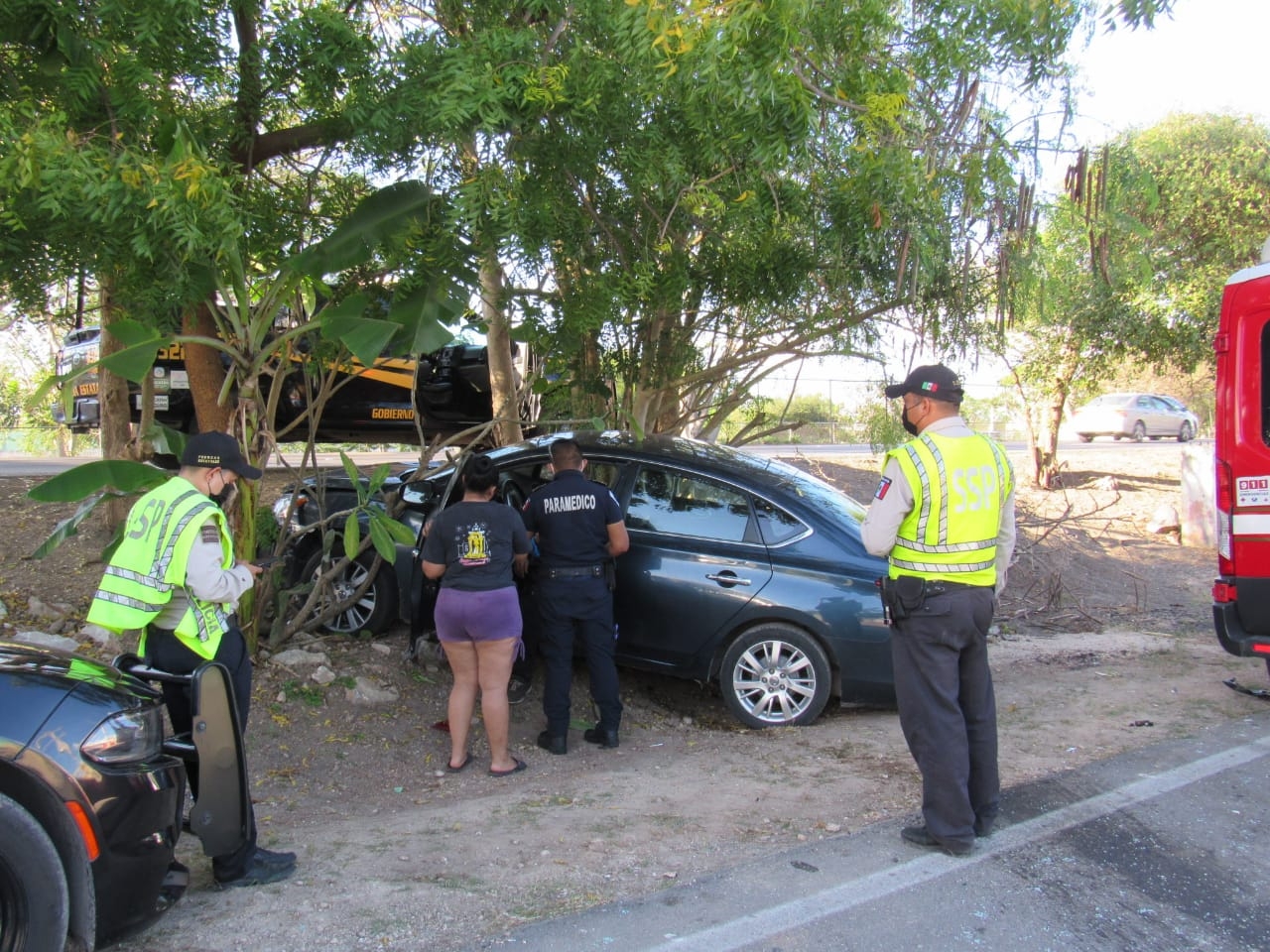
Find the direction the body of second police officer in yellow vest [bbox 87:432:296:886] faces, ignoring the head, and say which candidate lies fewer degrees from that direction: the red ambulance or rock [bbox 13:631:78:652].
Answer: the red ambulance

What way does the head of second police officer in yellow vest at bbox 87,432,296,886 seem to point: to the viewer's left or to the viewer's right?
to the viewer's right

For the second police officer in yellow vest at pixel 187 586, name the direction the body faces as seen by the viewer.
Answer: to the viewer's right

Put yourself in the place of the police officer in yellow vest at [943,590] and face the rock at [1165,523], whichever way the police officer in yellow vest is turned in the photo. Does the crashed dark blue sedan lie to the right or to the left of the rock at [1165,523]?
left

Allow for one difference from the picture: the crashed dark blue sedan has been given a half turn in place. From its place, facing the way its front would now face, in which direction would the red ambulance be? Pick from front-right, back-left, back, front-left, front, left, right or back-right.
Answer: front-left

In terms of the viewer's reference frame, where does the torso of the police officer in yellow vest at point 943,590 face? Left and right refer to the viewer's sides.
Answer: facing away from the viewer and to the left of the viewer

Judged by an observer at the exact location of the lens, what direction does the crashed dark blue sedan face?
facing away from the viewer and to the left of the viewer

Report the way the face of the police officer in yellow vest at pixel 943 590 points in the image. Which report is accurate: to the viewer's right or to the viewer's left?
to the viewer's left

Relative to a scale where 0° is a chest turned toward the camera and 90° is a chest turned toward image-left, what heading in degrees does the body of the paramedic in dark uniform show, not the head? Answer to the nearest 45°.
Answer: approximately 180°

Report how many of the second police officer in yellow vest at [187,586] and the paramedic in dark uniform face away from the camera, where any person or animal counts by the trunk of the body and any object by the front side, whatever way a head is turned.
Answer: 1

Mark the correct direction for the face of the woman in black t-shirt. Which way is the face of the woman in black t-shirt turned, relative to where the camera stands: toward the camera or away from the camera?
away from the camera

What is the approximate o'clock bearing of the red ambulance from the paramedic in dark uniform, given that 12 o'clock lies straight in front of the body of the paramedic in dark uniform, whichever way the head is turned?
The red ambulance is roughly at 3 o'clock from the paramedic in dark uniform.
